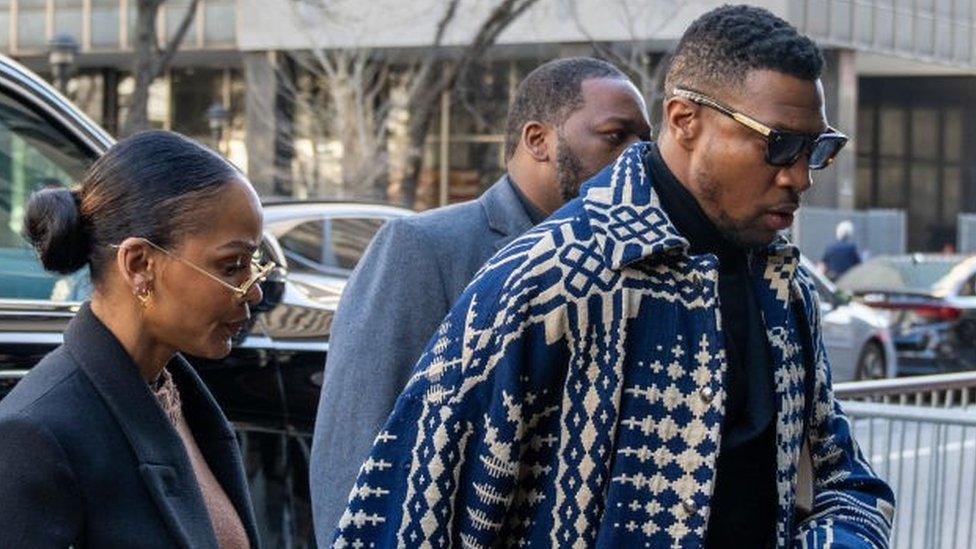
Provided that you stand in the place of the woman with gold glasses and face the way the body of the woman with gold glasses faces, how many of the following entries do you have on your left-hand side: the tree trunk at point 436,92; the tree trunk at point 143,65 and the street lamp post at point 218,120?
3

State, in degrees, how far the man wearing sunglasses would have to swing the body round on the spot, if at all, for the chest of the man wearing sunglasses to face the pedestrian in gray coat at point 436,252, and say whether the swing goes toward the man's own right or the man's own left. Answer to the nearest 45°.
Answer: approximately 135° to the man's own left

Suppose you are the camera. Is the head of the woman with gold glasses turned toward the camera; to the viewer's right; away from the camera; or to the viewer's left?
to the viewer's right

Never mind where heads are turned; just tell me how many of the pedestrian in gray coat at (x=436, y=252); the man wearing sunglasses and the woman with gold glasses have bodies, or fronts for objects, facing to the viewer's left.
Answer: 0

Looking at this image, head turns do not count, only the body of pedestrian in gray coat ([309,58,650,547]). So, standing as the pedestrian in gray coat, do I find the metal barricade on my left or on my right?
on my left

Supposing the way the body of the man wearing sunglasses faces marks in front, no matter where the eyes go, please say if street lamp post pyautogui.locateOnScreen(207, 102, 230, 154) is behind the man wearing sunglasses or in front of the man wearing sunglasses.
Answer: behind

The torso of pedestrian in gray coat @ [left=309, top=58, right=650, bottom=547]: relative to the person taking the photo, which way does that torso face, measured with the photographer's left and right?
facing the viewer and to the right of the viewer

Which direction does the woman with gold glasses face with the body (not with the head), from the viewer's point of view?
to the viewer's right

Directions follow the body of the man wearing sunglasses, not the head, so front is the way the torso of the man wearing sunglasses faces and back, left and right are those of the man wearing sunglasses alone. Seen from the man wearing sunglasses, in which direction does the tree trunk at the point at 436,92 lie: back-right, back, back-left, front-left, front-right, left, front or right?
back-left

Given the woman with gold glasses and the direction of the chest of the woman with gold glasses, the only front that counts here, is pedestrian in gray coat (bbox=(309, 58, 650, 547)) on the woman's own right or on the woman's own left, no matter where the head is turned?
on the woman's own left

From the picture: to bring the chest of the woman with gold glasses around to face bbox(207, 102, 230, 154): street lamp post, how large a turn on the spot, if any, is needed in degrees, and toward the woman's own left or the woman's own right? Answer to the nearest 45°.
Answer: approximately 90° to the woman's own left

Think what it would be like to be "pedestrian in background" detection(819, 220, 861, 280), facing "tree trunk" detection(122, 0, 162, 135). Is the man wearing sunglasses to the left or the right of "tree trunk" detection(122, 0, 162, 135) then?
left

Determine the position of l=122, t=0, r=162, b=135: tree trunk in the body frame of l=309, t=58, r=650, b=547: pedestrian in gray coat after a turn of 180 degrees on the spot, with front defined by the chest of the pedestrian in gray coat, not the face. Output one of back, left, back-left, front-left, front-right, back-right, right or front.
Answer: front-right
